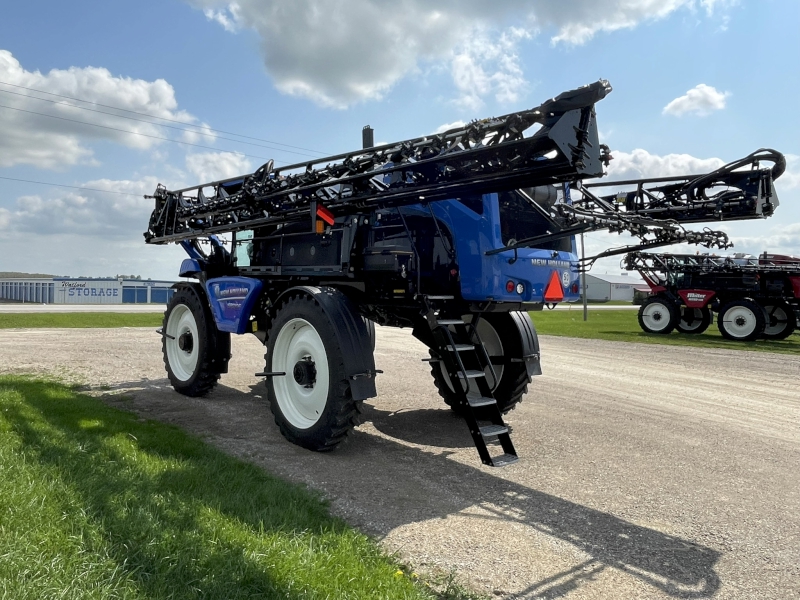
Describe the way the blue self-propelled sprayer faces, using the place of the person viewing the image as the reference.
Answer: facing away from the viewer and to the left of the viewer
